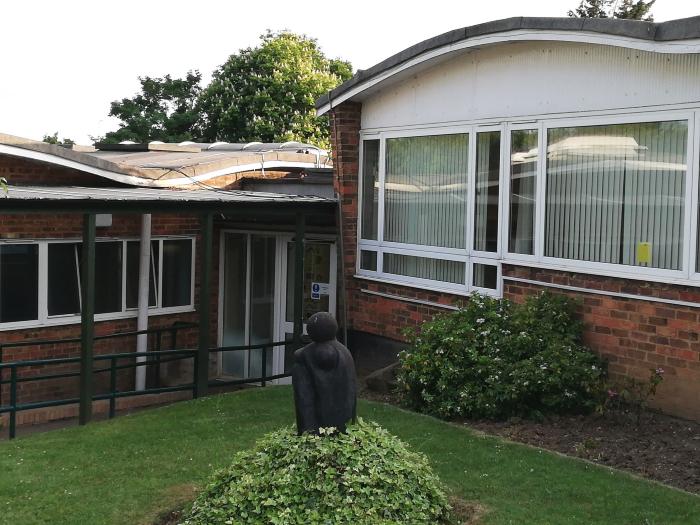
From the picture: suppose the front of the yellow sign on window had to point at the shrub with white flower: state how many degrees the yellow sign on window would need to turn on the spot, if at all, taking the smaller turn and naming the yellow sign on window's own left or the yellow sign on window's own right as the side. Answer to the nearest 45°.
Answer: approximately 90° to the yellow sign on window's own right

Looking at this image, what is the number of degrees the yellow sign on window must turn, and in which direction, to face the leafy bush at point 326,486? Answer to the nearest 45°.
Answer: approximately 45° to its right

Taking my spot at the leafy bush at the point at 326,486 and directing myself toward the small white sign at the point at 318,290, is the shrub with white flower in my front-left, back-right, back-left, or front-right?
front-right

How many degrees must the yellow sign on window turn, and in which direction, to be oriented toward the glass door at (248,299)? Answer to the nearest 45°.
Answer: approximately 135° to its right

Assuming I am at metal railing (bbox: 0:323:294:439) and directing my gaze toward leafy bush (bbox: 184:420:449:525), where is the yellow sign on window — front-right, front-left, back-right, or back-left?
front-left

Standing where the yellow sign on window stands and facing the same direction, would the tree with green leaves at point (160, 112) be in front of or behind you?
behind

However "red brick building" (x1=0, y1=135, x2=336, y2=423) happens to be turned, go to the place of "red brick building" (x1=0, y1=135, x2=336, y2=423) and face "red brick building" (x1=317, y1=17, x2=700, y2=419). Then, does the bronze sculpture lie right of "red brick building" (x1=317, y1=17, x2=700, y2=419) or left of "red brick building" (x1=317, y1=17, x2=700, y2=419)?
right

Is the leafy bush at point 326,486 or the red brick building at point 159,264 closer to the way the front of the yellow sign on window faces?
the leafy bush

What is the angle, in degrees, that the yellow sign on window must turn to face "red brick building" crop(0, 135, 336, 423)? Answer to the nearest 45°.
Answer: approximately 135° to its right

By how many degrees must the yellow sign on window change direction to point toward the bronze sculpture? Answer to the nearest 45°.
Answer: approximately 45° to its right

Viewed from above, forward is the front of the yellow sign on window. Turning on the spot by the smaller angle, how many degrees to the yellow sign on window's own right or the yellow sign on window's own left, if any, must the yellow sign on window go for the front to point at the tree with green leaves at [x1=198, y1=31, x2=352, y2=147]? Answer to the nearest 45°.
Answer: approximately 135° to the yellow sign on window's own right

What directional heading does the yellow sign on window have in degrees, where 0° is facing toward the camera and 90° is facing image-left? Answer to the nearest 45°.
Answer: approximately 0°

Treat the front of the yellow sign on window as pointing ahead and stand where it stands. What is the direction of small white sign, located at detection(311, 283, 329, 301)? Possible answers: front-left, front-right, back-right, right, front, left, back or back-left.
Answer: back-right
